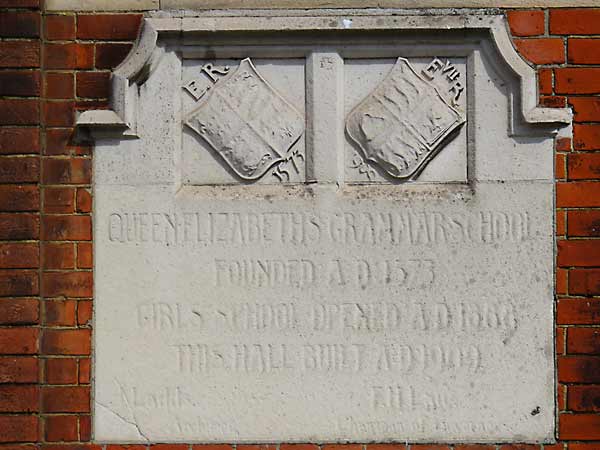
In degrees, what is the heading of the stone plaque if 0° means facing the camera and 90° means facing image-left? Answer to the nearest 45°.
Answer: approximately 0°
